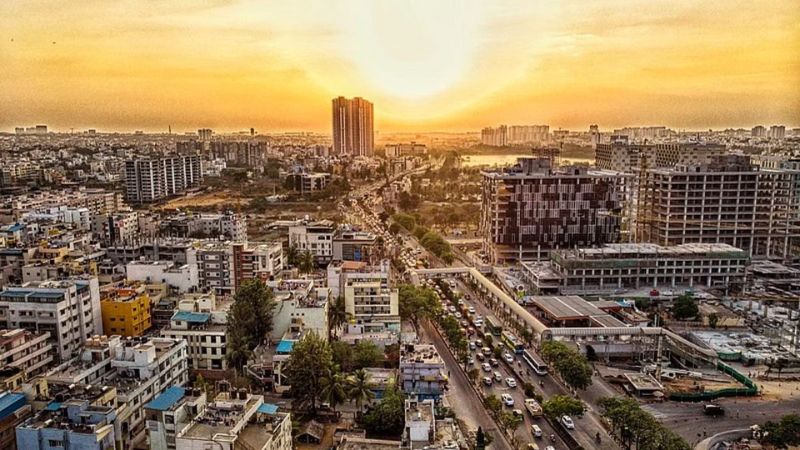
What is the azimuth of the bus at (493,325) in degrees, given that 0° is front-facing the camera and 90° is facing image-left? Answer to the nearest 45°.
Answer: approximately 315°

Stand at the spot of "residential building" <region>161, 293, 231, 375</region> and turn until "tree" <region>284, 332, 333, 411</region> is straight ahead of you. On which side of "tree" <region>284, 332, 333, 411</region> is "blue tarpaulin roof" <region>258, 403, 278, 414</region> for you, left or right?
right

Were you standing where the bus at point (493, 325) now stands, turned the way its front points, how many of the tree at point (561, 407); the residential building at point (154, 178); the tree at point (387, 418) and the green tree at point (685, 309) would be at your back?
1

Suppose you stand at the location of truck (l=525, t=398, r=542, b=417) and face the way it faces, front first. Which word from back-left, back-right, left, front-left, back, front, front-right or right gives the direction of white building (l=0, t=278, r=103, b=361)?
back-right

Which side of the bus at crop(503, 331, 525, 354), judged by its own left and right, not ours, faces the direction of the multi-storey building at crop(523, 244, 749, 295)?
left

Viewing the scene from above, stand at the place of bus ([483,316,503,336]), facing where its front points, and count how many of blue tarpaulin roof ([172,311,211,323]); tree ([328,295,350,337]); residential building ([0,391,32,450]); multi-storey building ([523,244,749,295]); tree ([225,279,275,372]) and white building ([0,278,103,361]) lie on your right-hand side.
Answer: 5

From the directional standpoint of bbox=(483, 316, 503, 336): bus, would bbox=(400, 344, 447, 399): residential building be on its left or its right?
on its right

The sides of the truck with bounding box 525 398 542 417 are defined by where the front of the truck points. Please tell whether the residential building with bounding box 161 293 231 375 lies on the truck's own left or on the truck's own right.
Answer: on the truck's own right

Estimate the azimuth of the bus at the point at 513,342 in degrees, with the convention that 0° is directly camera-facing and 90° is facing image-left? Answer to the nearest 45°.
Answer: approximately 315°

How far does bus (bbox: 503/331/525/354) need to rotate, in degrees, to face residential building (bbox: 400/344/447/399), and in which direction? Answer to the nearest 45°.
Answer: approximately 45° to its right

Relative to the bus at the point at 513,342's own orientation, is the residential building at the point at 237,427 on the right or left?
on its right

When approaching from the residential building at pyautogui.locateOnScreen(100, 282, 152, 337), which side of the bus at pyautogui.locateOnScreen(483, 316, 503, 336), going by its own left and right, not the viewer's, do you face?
right

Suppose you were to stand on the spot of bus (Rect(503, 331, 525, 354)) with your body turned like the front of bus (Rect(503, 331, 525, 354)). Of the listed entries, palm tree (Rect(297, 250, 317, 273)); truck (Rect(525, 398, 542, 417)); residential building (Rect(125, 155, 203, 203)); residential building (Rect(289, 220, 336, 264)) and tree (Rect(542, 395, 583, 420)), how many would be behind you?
3

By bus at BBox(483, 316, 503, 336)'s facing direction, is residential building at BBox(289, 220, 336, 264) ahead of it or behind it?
behind
